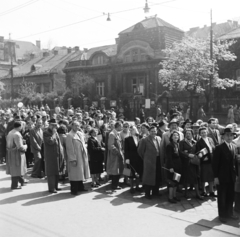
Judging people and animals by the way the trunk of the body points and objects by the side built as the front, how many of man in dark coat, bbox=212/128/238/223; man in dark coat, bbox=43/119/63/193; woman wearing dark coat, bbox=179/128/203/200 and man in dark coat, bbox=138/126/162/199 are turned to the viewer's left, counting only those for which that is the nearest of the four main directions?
0

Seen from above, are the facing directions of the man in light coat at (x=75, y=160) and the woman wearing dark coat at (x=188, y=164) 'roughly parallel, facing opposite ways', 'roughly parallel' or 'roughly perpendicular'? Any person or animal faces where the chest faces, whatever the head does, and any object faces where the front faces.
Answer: roughly parallel
